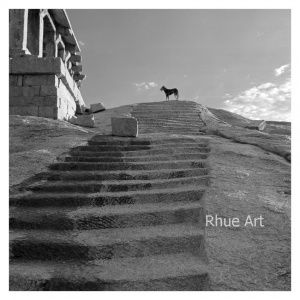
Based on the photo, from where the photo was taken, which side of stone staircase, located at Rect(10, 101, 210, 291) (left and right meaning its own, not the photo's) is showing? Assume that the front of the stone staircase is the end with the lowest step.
front

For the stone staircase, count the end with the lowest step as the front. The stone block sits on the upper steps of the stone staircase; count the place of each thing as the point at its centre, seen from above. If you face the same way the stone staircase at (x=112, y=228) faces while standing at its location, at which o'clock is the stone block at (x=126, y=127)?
The stone block is roughly at 6 o'clock from the stone staircase.

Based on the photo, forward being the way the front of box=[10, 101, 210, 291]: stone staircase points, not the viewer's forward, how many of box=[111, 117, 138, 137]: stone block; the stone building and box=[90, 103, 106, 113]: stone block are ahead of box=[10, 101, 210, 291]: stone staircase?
0

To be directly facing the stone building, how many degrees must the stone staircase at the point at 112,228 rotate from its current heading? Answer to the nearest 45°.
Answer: approximately 180°

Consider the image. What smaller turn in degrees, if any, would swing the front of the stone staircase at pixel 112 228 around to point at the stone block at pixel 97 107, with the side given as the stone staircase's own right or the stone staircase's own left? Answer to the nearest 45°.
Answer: approximately 180°

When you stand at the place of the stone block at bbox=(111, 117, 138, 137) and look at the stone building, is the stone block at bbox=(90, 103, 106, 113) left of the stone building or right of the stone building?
right
